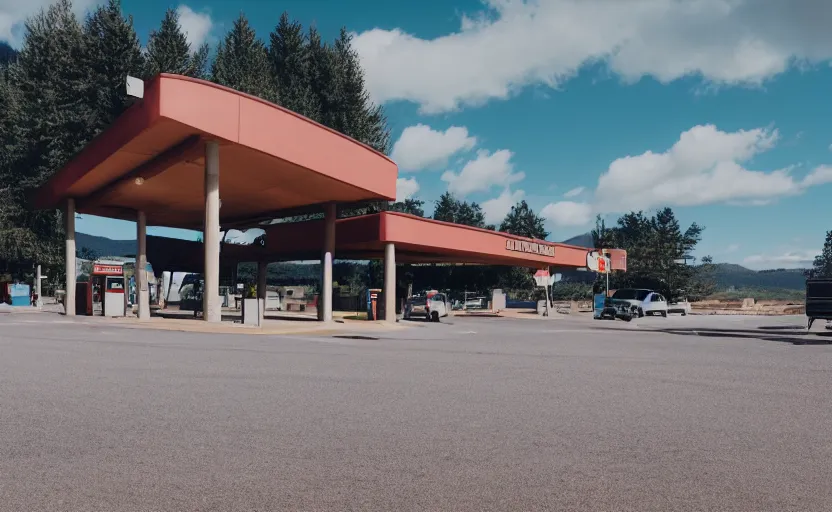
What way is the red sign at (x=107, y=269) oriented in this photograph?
toward the camera

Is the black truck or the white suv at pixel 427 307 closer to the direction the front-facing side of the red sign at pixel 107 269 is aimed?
the black truck

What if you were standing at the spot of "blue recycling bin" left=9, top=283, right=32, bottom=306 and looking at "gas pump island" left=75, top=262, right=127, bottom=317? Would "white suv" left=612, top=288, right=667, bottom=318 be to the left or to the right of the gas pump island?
left

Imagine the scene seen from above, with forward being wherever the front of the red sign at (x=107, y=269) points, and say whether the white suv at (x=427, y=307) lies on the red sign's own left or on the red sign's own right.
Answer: on the red sign's own left

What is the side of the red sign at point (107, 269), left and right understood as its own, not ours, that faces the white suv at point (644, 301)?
left

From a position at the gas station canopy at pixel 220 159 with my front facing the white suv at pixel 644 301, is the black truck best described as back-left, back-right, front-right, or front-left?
front-right

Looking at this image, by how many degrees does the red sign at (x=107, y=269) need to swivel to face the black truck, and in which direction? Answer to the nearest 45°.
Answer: approximately 45° to its left

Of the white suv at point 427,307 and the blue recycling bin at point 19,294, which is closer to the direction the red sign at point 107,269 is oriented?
the white suv

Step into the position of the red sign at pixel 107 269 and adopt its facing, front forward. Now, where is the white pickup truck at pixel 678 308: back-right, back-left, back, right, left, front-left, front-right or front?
left

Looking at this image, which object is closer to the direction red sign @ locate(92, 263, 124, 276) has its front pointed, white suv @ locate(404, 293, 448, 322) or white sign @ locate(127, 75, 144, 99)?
the white sign

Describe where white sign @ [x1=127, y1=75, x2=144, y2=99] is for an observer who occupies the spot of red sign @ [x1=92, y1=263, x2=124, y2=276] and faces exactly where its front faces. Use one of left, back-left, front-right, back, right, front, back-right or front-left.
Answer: front
